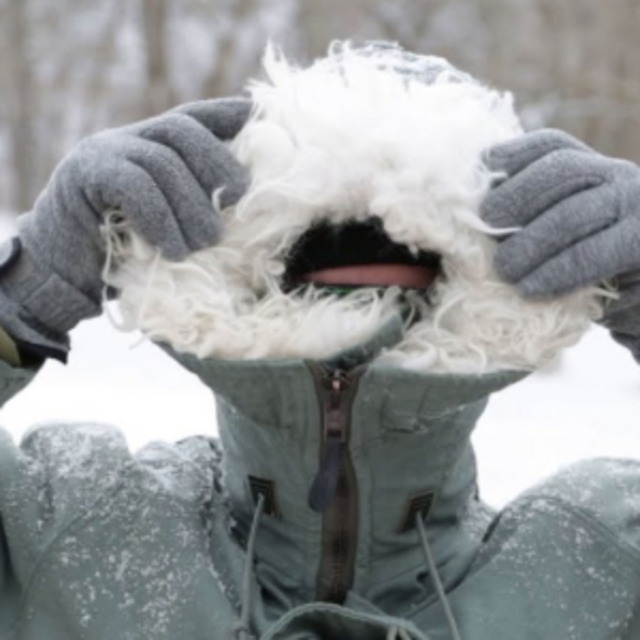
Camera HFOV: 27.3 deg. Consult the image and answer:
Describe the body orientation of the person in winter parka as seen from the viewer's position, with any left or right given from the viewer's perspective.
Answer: facing the viewer

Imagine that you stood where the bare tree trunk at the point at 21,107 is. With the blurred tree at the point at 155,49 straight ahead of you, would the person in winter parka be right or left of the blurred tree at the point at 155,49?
right

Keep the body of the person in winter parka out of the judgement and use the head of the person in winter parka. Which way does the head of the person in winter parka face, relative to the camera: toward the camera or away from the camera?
toward the camera

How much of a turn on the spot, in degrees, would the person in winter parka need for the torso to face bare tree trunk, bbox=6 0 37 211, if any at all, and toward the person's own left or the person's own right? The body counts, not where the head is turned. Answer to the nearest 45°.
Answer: approximately 180°

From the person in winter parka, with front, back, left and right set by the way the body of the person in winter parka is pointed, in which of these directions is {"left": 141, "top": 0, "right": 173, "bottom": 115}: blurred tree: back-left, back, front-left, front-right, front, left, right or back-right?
back
